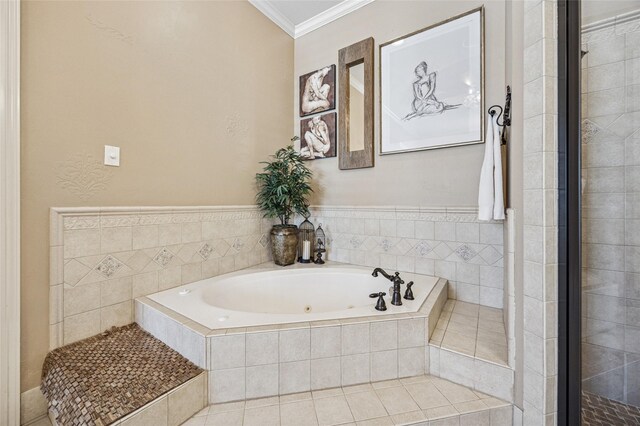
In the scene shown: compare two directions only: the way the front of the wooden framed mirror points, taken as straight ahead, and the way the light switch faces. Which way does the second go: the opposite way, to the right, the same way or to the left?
to the left

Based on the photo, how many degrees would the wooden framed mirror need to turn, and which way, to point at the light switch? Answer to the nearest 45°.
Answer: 0° — it already faces it

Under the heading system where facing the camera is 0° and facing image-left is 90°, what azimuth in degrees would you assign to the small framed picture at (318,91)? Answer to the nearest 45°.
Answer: approximately 45°

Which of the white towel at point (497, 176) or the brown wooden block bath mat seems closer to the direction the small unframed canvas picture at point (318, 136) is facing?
the brown wooden block bath mat

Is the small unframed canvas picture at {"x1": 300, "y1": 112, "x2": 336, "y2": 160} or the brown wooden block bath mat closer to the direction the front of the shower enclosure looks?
the brown wooden block bath mat

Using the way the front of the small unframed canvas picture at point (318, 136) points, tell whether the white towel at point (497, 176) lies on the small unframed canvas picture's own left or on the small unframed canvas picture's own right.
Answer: on the small unframed canvas picture's own left

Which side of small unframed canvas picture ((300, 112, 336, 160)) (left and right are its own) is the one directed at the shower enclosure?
left

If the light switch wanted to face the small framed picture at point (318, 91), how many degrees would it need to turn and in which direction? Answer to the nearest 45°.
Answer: approximately 90° to its left

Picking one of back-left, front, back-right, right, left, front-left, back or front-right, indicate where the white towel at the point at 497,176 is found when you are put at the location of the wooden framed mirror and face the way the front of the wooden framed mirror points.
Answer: left
